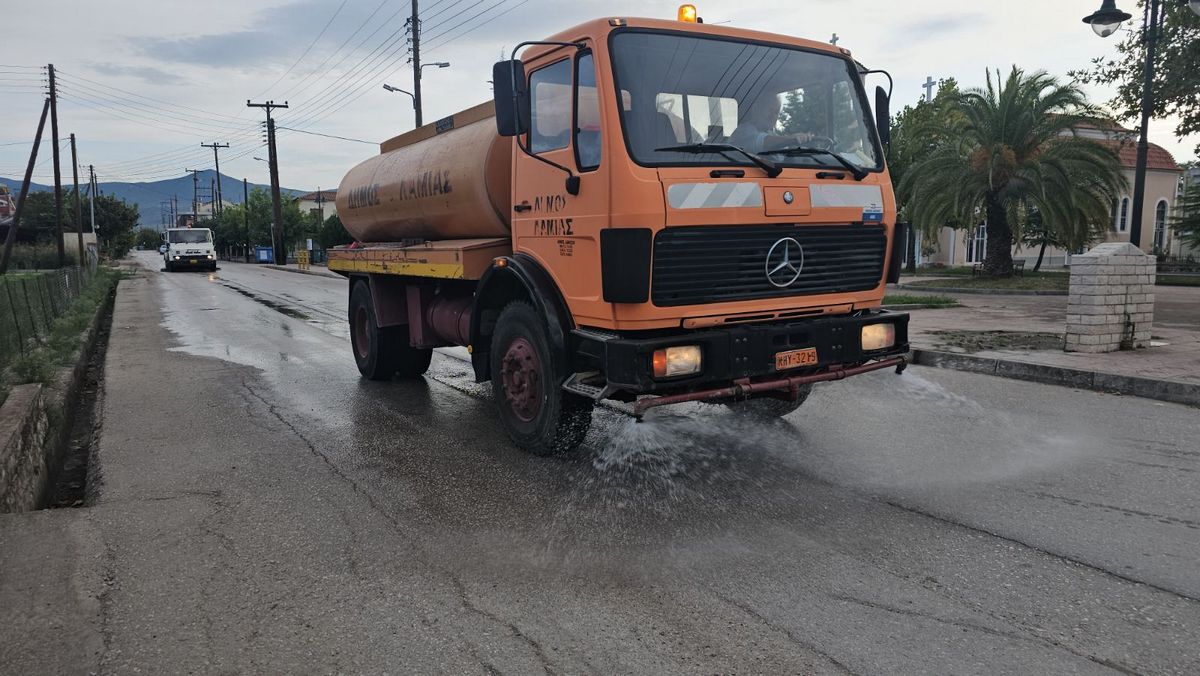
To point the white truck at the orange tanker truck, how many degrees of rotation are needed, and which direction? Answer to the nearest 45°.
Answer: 0° — it already faces it

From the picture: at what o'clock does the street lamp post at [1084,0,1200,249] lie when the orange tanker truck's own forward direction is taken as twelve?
The street lamp post is roughly at 9 o'clock from the orange tanker truck.

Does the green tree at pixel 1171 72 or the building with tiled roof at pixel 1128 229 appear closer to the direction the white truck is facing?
the green tree

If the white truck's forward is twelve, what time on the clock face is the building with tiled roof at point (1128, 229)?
The building with tiled roof is roughly at 10 o'clock from the white truck.

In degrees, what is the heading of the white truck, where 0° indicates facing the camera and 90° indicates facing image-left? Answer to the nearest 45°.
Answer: approximately 0°

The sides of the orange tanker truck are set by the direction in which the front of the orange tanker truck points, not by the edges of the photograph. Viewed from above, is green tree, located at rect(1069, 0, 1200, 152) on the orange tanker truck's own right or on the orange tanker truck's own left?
on the orange tanker truck's own left

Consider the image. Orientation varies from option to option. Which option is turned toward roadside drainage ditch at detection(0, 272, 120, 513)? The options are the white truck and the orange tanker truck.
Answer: the white truck

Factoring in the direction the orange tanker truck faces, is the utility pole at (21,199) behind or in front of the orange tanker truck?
behind

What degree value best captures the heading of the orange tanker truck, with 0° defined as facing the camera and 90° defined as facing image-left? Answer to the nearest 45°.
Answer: approximately 315°

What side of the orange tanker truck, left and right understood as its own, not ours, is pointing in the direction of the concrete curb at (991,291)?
left

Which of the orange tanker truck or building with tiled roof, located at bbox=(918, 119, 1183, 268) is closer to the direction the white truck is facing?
the orange tanker truck
